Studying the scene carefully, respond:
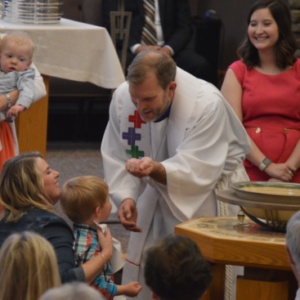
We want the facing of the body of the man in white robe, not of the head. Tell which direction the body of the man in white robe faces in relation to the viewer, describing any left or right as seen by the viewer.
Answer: facing the viewer and to the left of the viewer

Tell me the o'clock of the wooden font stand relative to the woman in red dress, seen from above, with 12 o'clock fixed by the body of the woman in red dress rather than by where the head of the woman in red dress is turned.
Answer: The wooden font stand is roughly at 12 o'clock from the woman in red dress.

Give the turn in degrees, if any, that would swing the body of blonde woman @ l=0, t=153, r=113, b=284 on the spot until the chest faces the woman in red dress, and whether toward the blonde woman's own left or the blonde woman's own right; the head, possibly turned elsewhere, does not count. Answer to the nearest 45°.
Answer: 0° — they already face them

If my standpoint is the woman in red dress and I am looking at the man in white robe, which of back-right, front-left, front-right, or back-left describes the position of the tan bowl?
front-left

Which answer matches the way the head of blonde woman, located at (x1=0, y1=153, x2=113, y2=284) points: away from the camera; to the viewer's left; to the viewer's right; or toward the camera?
to the viewer's right

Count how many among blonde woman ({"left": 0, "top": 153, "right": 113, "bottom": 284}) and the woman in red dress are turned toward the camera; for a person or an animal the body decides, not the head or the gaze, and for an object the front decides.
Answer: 1

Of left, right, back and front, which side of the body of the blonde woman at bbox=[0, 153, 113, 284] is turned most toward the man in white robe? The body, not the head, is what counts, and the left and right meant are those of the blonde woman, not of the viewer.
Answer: front

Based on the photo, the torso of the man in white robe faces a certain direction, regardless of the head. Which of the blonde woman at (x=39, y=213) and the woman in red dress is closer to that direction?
the blonde woman

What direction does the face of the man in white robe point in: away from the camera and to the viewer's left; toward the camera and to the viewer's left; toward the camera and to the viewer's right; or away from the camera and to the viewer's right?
toward the camera and to the viewer's left

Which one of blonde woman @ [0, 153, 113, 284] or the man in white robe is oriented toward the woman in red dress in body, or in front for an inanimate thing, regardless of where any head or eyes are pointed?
the blonde woman

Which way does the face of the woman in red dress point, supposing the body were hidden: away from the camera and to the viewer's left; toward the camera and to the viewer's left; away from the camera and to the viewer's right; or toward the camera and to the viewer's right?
toward the camera and to the viewer's left

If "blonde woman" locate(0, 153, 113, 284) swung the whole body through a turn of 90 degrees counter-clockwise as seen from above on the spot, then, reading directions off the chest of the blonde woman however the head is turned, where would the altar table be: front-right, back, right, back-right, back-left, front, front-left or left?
front-right

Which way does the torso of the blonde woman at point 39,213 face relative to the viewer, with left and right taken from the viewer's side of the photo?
facing away from the viewer and to the right of the viewer

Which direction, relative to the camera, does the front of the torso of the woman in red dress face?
toward the camera

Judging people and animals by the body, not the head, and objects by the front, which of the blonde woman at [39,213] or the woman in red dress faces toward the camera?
the woman in red dress

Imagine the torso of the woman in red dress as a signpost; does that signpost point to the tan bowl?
yes

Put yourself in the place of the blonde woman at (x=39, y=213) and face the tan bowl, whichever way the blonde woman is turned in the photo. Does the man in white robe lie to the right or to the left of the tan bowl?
left
